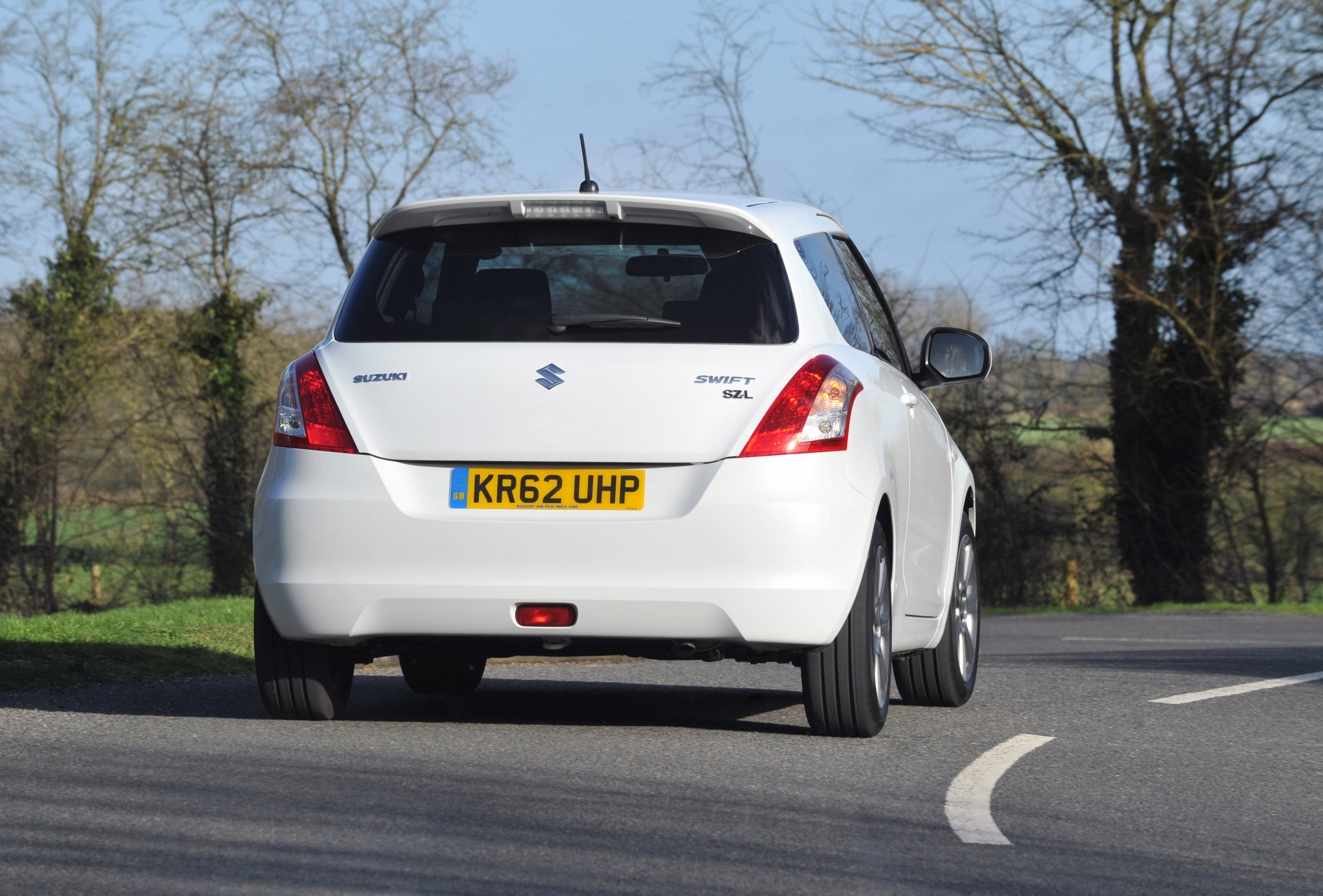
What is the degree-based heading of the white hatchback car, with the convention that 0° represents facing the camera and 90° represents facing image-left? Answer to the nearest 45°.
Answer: approximately 180°

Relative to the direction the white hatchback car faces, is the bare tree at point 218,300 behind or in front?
in front
